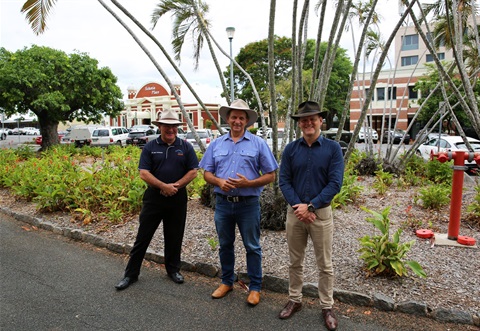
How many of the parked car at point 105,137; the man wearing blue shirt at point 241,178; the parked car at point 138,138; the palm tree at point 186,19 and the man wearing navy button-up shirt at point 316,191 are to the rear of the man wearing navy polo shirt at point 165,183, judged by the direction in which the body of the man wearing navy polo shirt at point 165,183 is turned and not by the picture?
3

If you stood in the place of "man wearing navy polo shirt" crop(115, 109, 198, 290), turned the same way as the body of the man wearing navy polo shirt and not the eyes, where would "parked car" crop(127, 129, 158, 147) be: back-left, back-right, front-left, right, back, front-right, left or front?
back

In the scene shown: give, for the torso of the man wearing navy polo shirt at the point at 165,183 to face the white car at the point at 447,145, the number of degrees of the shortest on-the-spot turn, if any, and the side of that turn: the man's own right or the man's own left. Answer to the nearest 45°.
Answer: approximately 135° to the man's own left

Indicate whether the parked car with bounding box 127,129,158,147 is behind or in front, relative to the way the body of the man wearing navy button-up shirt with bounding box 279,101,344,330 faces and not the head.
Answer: behind

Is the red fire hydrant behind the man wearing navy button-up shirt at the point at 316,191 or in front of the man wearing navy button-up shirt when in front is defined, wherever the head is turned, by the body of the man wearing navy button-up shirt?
behind

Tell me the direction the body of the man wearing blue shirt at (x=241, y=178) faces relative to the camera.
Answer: toward the camera

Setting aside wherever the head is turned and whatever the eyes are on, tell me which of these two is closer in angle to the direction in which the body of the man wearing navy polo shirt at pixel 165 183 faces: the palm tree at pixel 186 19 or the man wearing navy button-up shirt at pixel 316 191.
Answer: the man wearing navy button-up shirt

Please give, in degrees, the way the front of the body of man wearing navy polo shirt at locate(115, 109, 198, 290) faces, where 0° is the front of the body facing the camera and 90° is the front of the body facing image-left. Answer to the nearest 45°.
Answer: approximately 0°

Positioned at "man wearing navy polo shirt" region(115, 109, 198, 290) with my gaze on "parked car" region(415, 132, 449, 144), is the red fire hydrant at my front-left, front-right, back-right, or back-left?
front-right

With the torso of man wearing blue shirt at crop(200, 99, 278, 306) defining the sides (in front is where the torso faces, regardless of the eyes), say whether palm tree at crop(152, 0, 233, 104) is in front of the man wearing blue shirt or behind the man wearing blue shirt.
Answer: behind

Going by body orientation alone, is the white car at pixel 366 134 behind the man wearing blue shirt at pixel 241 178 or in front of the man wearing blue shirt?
behind

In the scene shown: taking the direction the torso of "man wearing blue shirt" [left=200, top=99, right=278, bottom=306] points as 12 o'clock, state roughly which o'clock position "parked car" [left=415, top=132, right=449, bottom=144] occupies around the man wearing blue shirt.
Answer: The parked car is roughly at 7 o'clock from the man wearing blue shirt.
